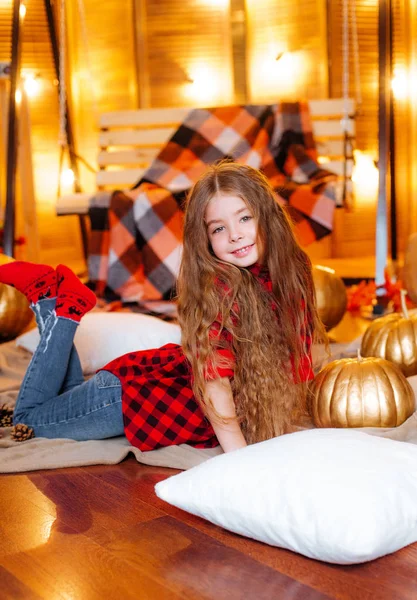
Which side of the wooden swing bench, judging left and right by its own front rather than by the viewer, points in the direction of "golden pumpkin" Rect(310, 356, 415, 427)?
front

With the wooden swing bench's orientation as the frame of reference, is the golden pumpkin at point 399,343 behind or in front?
in front

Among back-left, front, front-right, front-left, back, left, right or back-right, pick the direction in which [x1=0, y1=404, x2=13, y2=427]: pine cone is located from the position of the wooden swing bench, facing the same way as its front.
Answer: front

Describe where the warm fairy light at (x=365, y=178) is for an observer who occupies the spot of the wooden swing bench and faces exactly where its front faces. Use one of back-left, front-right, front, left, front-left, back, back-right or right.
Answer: back-left

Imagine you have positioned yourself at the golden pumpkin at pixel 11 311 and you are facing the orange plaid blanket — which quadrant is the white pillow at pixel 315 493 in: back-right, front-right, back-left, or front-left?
back-right

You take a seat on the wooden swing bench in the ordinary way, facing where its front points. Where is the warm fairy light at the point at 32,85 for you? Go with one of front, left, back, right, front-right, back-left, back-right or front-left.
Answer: back-right

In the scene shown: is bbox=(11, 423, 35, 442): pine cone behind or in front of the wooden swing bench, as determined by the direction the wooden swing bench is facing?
in front

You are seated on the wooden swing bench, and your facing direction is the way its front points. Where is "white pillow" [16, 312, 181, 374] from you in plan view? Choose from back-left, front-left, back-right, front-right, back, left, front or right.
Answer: front

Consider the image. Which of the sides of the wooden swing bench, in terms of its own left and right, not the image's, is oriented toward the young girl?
front

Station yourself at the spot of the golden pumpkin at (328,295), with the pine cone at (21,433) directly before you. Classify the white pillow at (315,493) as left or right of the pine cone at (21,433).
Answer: left

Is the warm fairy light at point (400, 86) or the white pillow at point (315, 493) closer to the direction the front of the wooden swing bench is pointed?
the white pillow

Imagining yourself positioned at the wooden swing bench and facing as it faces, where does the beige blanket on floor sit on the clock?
The beige blanket on floor is roughly at 12 o'clock from the wooden swing bench.

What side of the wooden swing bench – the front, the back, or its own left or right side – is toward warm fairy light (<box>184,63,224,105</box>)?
back

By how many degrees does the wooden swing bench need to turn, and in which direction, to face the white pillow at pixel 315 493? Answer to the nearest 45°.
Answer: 0° — it already faces it

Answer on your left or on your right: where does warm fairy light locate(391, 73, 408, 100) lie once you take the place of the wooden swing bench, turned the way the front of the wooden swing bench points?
on your left

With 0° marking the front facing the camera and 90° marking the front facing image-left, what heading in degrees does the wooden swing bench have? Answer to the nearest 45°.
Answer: approximately 0°

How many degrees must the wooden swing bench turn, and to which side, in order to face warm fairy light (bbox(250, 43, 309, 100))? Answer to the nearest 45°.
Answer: approximately 135° to its left
